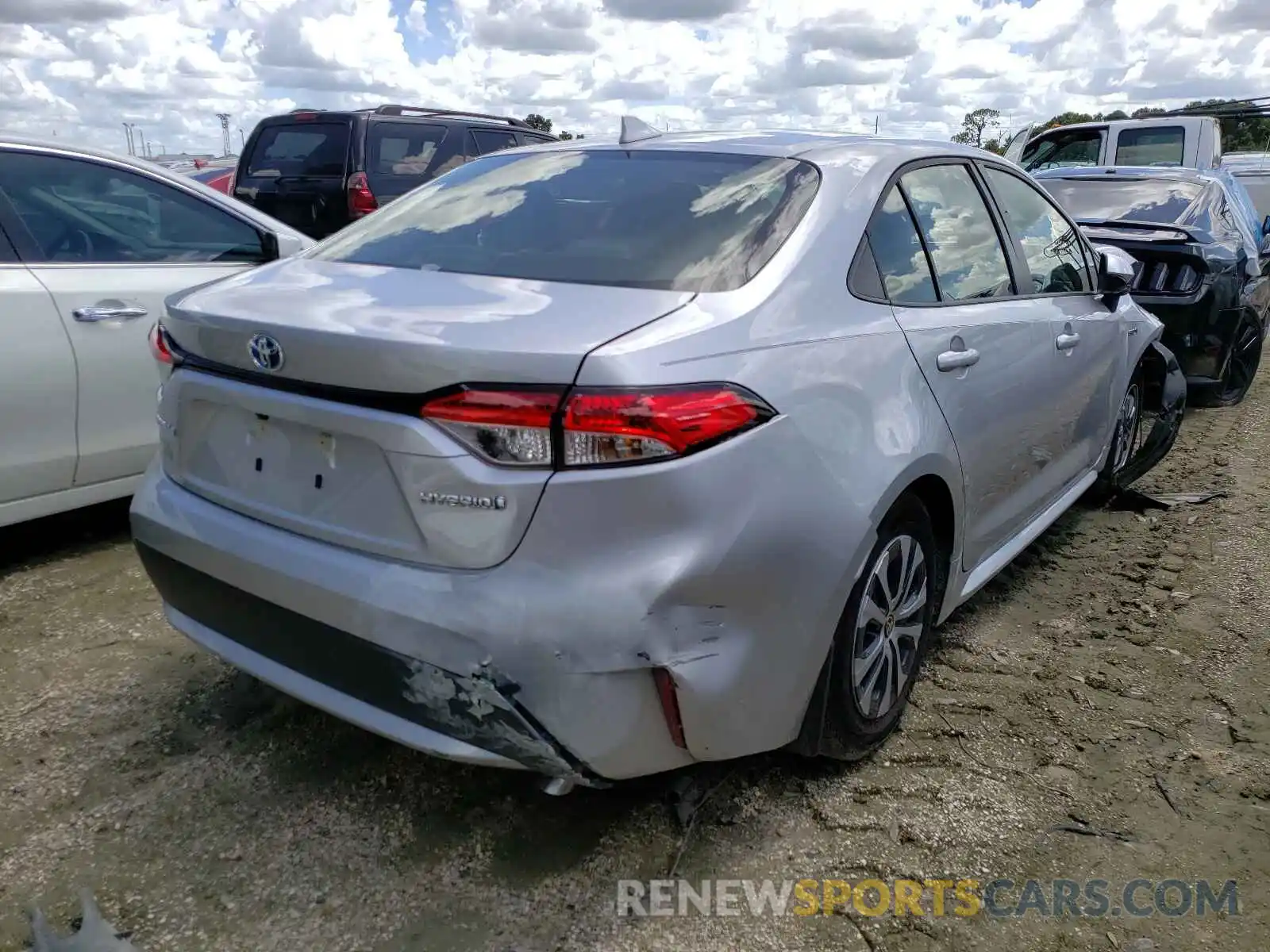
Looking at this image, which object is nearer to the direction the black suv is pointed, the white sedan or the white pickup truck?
the white pickup truck

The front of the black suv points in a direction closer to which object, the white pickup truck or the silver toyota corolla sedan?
the white pickup truck

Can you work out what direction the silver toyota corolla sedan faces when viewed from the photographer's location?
facing away from the viewer and to the right of the viewer

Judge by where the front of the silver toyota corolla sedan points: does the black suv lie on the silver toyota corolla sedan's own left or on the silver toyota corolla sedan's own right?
on the silver toyota corolla sedan's own left

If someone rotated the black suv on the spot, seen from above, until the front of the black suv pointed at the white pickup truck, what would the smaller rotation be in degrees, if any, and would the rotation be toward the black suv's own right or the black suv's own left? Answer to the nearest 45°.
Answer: approximately 45° to the black suv's own right

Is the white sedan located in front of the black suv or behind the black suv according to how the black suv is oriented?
behind

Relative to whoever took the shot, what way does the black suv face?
facing away from the viewer and to the right of the viewer

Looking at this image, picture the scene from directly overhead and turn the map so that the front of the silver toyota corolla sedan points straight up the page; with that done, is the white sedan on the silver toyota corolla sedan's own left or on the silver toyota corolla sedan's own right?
on the silver toyota corolla sedan's own left

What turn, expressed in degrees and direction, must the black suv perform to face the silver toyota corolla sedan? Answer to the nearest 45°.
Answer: approximately 135° to its right
